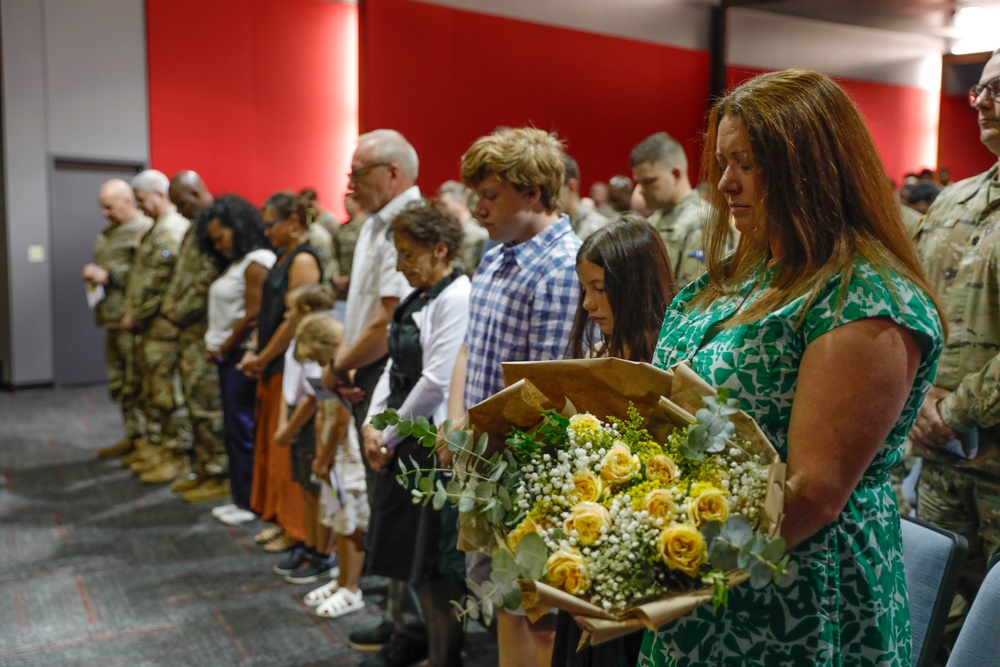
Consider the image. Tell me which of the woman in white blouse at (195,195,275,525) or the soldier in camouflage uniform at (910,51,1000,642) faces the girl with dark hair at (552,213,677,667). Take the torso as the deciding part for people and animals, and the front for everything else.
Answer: the soldier in camouflage uniform

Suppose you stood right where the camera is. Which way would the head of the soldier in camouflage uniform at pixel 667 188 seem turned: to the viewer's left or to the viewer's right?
to the viewer's left

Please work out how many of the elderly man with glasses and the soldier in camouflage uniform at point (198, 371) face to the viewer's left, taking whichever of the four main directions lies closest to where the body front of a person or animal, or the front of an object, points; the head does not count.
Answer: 2

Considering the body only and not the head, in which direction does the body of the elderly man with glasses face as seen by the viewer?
to the viewer's left

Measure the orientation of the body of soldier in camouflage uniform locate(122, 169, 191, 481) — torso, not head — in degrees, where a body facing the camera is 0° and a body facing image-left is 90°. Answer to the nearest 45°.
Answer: approximately 90°

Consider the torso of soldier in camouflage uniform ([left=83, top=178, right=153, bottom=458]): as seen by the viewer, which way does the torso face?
to the viewer's left

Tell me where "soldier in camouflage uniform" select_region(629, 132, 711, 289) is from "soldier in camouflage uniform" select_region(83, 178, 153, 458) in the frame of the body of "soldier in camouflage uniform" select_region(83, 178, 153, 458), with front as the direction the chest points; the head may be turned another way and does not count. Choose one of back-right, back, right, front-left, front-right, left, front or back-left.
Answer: back-left

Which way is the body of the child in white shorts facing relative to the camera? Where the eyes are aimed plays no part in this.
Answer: to the viewer's left

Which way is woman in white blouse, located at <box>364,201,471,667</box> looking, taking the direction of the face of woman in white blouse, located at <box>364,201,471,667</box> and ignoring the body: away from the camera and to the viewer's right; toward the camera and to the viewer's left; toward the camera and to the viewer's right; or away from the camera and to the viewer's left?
toward the camera and to the viewer's left
